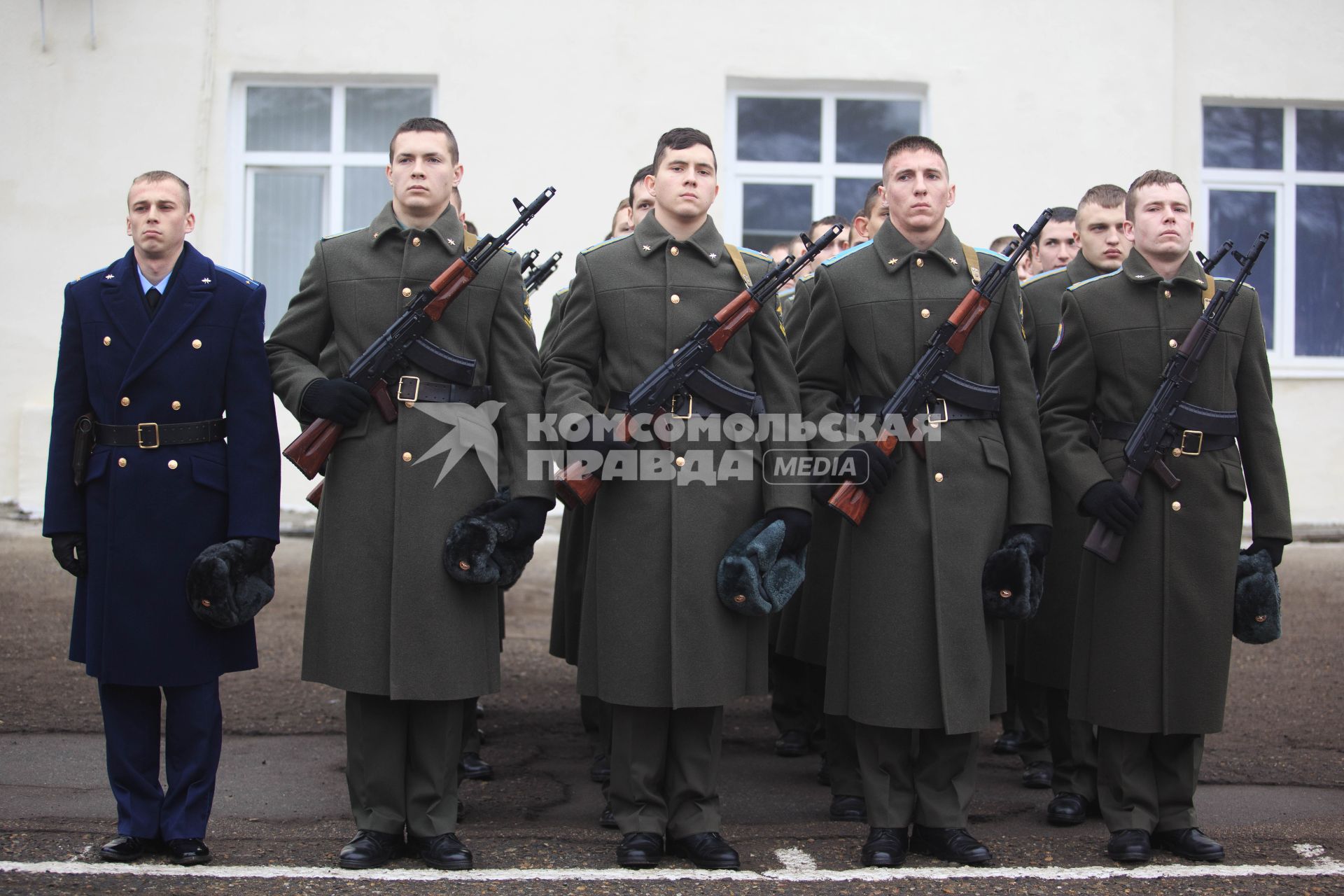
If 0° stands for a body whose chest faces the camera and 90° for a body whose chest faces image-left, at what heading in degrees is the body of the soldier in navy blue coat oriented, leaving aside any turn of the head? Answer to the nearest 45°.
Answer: approximately 0°
